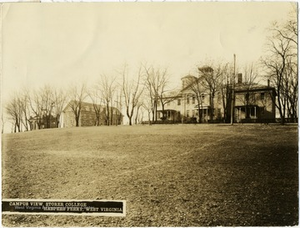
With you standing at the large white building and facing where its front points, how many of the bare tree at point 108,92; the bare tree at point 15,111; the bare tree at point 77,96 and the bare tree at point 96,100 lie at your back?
0

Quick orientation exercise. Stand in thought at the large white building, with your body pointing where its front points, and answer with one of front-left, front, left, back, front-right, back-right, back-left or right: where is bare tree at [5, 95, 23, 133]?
front-right

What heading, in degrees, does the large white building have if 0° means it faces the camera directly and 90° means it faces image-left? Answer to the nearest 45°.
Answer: approximately 45°

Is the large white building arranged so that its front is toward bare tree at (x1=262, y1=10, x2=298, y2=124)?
no

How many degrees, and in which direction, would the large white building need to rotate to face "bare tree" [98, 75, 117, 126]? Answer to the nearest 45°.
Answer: approximately 45° to its right

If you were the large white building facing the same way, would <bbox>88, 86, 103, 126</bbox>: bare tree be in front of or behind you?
in front

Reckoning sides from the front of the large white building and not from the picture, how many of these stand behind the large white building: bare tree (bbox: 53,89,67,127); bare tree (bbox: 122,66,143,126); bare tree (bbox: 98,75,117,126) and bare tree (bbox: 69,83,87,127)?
0

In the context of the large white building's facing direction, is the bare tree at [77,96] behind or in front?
in front

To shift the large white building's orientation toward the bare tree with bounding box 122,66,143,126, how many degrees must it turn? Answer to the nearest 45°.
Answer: approximately 45° to its right

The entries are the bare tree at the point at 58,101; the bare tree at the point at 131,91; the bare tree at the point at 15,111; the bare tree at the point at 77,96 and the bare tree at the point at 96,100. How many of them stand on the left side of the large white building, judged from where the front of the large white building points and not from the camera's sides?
0
